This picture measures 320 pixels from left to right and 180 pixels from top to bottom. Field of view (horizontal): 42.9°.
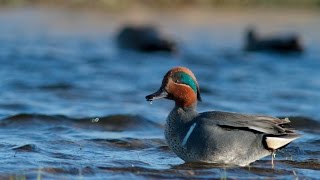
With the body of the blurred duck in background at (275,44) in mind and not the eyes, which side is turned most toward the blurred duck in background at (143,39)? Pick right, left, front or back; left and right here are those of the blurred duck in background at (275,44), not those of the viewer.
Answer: front

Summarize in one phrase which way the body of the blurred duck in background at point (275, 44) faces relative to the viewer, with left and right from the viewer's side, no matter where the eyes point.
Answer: facing to the left of the viewer
